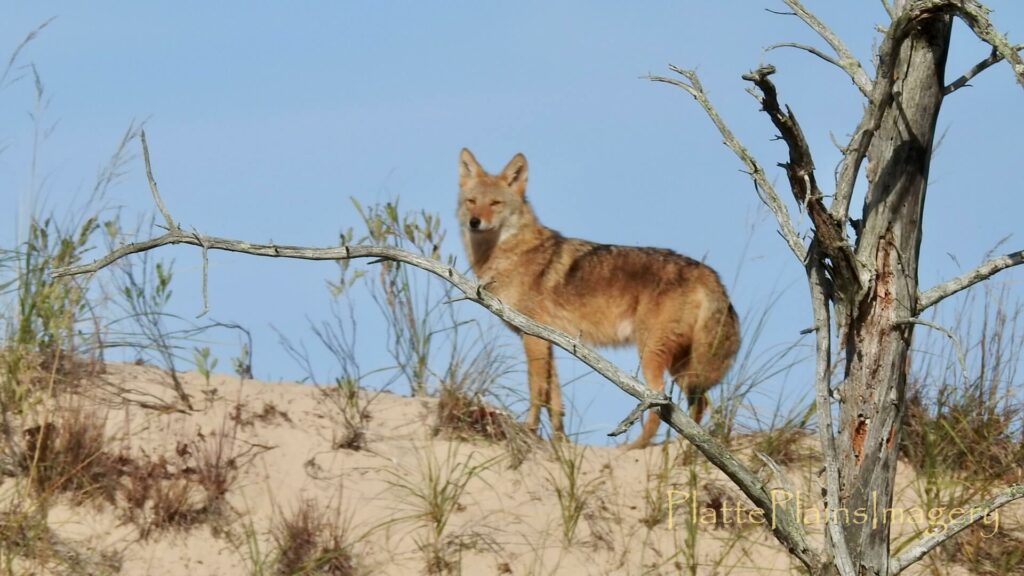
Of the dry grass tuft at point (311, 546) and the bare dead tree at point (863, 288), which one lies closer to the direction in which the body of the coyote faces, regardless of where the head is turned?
the dry grass tuft

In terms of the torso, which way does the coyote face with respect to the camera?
to the viewer's left

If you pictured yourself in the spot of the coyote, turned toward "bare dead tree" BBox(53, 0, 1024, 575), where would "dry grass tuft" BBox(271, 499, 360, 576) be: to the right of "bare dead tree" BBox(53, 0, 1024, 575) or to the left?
right

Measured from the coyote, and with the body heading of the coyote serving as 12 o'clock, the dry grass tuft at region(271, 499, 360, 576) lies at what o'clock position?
The dry grass tuft is roughly at 10 o'clock from the coyote.
